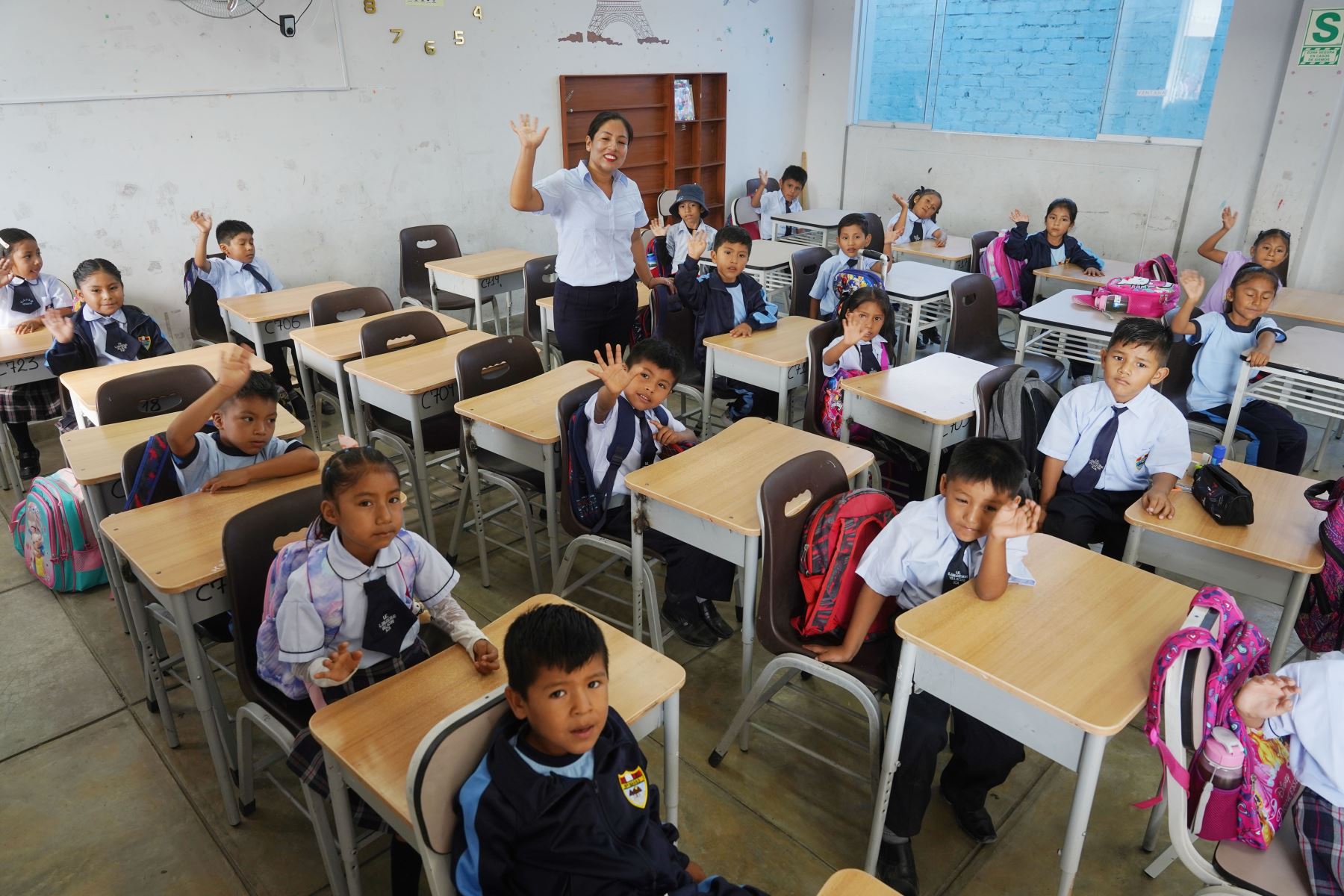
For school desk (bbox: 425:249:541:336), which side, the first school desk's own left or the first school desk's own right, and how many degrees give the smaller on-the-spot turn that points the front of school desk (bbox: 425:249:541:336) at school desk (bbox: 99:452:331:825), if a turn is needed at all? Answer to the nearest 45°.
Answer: approximately 135° to the first school desk's own left

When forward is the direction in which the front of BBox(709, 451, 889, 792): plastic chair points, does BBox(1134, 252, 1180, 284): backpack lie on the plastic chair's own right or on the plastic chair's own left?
on the plastic chair's own left

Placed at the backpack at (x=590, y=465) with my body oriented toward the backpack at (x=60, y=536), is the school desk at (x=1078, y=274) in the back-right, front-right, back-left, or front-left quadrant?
back-right
